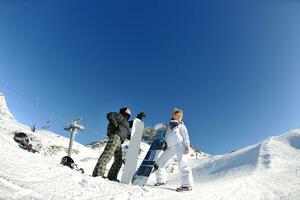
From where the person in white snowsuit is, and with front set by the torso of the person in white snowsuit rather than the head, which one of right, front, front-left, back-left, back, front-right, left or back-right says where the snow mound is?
back

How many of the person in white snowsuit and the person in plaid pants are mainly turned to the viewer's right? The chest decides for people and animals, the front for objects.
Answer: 1

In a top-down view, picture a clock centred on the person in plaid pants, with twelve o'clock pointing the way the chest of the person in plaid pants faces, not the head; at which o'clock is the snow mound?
The snow mound is roughly at 11 o'clock from the person in plaid pants.

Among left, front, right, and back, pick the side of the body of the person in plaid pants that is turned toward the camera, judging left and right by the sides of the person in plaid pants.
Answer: right

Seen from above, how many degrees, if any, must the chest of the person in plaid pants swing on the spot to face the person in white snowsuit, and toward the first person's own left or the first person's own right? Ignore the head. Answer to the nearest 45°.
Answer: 0° — they already face them
